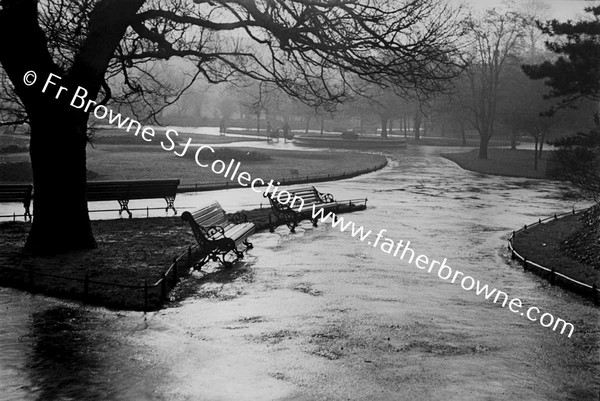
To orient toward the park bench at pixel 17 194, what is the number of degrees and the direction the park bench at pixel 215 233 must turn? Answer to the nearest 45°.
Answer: approximately 180°

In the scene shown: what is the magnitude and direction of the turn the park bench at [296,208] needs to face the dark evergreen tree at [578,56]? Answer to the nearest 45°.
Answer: approximately 90° to its left

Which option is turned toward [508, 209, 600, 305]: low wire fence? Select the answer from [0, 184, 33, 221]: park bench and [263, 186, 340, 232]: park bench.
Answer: [263, 186, 340, 232]: park bench

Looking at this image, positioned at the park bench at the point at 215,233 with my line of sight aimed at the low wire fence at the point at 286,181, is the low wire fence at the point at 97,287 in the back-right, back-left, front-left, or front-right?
back-left

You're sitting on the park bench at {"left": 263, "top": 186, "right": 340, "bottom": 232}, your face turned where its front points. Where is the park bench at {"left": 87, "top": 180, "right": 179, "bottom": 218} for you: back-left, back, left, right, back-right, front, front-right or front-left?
back-right

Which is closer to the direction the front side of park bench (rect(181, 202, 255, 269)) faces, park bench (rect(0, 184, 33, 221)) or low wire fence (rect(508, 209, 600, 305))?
the low wire fence

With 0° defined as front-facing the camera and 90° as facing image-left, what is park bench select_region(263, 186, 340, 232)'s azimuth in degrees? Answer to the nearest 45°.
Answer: approximately 315°

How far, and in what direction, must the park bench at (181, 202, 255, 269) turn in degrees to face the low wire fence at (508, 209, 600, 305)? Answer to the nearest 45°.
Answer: approximately 45° to its left
